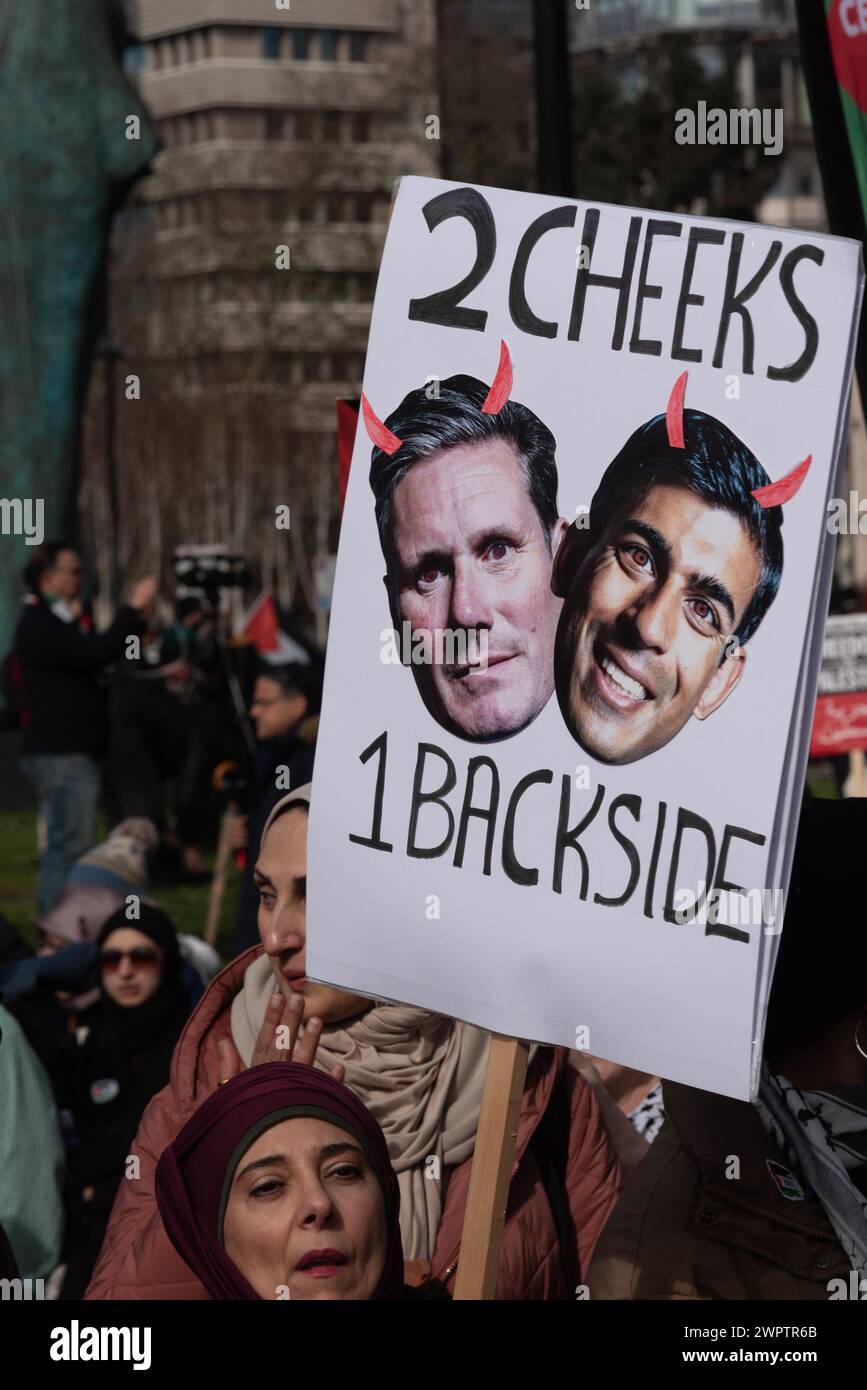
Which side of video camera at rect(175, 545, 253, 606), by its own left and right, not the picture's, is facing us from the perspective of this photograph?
right

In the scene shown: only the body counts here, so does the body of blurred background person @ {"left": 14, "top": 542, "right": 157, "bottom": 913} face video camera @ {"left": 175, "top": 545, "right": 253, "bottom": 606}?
no

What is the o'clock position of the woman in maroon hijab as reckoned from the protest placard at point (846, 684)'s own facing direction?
The woman in maroon hijab is roughly at 12 o'clock from the protest placard.

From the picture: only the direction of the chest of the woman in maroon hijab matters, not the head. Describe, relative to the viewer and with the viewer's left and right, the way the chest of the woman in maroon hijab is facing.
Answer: facing the viewer

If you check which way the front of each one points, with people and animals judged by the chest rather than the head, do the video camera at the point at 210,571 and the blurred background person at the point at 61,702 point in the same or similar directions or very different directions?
same or similar directions

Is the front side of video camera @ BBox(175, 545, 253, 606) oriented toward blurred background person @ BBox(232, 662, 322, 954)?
no

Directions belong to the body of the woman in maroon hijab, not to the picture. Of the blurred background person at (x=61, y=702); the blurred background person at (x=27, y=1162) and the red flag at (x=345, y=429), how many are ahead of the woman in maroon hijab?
0

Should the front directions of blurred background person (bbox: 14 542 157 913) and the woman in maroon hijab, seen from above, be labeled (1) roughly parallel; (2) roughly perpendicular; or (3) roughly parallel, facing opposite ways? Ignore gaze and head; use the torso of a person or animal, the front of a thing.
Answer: roughly perpendicular

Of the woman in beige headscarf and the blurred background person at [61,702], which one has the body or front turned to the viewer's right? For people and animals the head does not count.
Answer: the blurred background person

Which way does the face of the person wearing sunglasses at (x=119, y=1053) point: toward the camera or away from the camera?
toward the camera

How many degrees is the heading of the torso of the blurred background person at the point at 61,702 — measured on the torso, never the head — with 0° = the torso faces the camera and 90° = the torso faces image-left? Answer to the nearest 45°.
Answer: approximately 270°

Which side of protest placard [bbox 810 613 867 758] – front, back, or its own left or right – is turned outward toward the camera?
front
